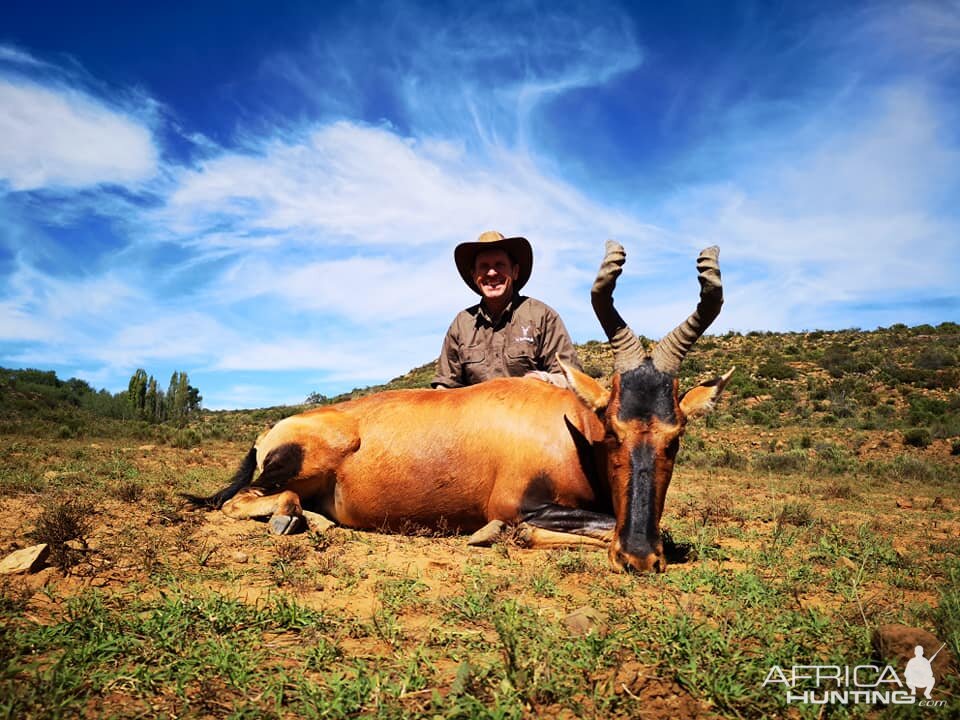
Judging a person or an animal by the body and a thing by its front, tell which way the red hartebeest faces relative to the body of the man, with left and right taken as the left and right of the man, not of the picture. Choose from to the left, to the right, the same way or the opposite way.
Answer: to the left

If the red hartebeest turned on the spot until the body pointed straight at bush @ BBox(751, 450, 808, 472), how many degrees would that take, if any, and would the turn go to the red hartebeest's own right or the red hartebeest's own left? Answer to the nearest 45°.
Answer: approximately 45° to the red hartebeest's own left

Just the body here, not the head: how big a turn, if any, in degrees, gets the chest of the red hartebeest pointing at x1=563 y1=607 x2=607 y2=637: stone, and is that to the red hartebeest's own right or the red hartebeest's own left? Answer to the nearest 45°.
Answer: approximately 90° to the red hartebeest's own right

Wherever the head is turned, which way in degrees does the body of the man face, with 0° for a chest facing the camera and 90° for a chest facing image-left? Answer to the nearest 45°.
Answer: approximately 0°

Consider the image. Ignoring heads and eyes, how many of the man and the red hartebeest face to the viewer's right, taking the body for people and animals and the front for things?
1

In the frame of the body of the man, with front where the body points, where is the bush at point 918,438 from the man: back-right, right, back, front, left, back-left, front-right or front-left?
back-left

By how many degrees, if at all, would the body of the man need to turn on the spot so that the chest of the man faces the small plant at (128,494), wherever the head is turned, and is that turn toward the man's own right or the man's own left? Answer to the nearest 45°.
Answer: approximately 90° to the man's own right

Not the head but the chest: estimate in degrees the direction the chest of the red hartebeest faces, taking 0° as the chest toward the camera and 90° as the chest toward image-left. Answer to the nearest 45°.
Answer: approximately 270°
